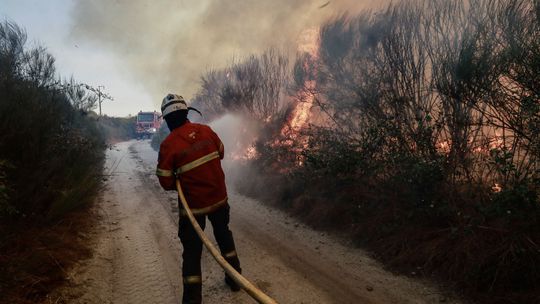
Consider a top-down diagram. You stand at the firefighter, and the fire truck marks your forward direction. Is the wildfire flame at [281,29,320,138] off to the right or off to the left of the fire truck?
right

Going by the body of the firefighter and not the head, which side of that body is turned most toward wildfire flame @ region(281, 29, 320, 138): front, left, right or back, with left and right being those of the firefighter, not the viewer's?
front

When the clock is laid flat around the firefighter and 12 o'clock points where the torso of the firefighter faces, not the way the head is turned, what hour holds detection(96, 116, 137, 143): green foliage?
The green foliage is roughly at 10 o'clock from the firefighter.

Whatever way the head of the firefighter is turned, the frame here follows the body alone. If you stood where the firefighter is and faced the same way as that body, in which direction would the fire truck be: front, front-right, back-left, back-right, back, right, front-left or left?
front-left

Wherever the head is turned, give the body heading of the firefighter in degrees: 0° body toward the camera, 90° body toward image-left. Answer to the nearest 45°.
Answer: approximately 225°
